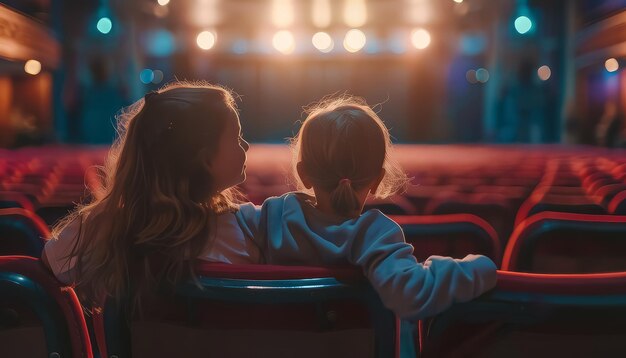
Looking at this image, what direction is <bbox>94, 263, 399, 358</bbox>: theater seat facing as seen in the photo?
away from the camera

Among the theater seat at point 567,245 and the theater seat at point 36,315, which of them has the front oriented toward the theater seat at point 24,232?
the theater seat at point 36,315

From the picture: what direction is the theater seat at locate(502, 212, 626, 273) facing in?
away from the camera

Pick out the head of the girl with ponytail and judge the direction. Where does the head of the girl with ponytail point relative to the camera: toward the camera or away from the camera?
away from the camera

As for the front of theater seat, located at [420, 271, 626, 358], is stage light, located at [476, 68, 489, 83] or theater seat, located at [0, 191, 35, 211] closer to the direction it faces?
the stage light

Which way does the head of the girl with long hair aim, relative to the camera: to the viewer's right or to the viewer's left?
to the viewer's right

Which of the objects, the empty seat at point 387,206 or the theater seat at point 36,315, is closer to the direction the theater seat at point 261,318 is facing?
the empty seat

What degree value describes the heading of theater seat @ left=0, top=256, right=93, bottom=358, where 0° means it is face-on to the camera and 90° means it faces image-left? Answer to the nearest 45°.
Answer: approximately 180°

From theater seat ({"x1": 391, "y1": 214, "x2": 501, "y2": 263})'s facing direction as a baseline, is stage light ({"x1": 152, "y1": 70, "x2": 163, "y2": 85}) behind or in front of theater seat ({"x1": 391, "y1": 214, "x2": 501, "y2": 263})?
in front

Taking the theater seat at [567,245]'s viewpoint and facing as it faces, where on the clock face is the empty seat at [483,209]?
The empty seat is roughly at 11 o'clock from the theater seat.

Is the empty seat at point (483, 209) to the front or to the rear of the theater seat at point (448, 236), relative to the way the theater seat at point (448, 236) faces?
to the front

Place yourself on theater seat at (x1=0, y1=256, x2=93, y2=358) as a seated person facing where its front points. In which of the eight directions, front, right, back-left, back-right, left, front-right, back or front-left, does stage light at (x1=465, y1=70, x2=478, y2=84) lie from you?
front-right

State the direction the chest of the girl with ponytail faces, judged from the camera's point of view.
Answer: away from the camera

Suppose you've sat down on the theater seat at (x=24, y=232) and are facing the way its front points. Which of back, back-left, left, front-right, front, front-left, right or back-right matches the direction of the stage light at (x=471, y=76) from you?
front-right

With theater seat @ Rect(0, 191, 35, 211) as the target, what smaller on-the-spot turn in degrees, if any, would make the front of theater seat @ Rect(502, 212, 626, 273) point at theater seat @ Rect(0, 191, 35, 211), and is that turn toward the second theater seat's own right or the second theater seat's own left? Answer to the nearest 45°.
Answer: approximately 90° to the second theater seat's own left

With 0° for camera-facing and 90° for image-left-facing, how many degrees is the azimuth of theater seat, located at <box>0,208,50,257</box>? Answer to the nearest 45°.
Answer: approximately 180°
